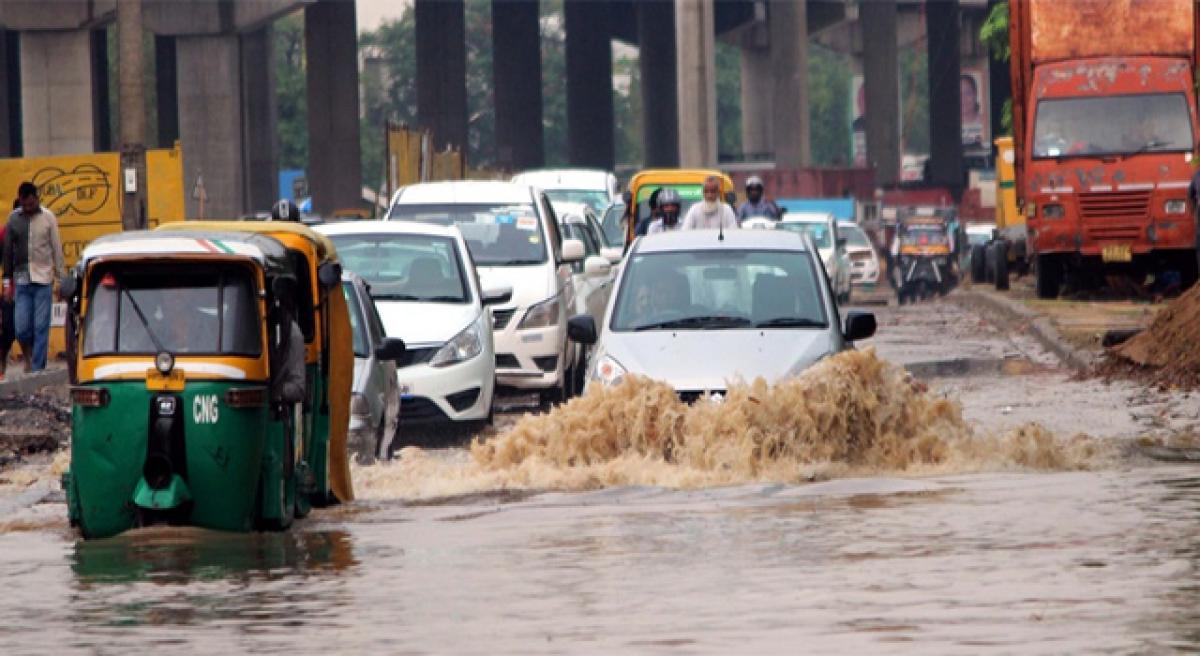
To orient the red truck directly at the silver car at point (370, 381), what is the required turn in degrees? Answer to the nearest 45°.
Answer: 0° — it already faces it

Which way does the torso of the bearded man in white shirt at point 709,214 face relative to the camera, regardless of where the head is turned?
toward the camera

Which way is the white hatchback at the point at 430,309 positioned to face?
toward the camera

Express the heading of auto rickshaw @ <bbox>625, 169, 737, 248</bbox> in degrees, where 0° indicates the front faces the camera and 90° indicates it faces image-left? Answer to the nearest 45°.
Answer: approximately 0°

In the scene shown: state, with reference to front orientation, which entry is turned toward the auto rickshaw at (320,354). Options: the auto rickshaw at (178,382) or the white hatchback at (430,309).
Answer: the white hatchback

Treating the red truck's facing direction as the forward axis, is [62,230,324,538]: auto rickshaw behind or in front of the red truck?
in front

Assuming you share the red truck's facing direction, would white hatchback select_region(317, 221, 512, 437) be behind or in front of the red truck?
in front
